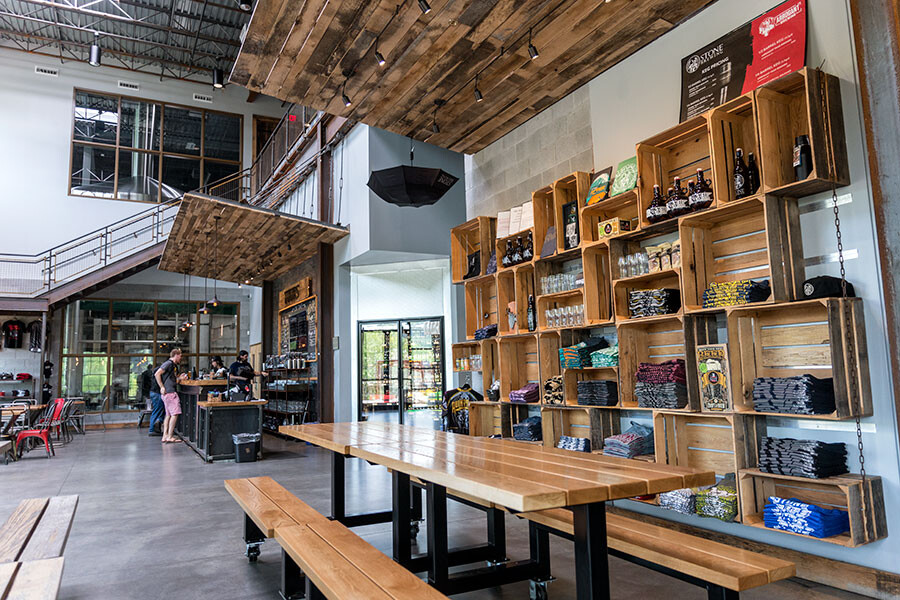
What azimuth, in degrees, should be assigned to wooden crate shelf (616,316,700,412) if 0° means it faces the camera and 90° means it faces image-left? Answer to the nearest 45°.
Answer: approximately 45°

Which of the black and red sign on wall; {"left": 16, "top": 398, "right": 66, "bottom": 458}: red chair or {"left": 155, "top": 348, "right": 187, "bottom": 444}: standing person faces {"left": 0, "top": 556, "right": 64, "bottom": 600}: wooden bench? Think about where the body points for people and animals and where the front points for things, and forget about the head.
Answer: the black and red sign on wall

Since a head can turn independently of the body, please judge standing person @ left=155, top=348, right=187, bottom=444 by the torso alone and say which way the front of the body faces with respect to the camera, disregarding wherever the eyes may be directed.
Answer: to the viewer's right

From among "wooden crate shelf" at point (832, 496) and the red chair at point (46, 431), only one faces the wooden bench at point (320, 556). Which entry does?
the wooden crate shelf

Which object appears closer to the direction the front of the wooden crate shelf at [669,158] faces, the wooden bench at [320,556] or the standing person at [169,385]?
the wooden bench
